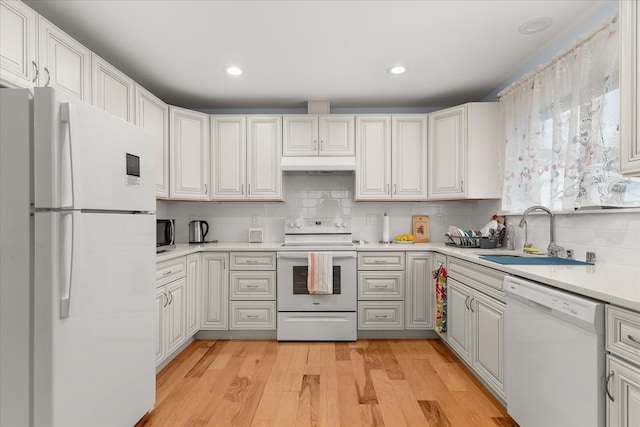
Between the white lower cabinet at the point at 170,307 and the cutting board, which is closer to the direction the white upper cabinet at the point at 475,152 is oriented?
the white lower cabinet

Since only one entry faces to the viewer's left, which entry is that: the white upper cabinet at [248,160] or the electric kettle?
the electric kettle

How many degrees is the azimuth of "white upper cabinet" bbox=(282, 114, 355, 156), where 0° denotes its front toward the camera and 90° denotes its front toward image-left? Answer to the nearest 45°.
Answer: approximately 0°

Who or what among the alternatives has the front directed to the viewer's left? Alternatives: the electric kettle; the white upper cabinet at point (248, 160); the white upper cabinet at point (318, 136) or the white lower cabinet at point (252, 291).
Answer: the electric kettle

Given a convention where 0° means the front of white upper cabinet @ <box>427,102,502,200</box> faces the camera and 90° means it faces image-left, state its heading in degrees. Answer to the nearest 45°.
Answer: approximately 45°

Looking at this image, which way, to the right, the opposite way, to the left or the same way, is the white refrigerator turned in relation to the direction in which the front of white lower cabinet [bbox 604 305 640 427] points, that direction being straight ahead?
the opposite way

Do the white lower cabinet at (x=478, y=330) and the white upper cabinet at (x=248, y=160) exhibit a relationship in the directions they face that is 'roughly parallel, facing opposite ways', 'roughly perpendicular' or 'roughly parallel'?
roughly perpendicular

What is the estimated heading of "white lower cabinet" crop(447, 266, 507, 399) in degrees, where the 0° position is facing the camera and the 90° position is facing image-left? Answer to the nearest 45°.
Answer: approximately 45°
